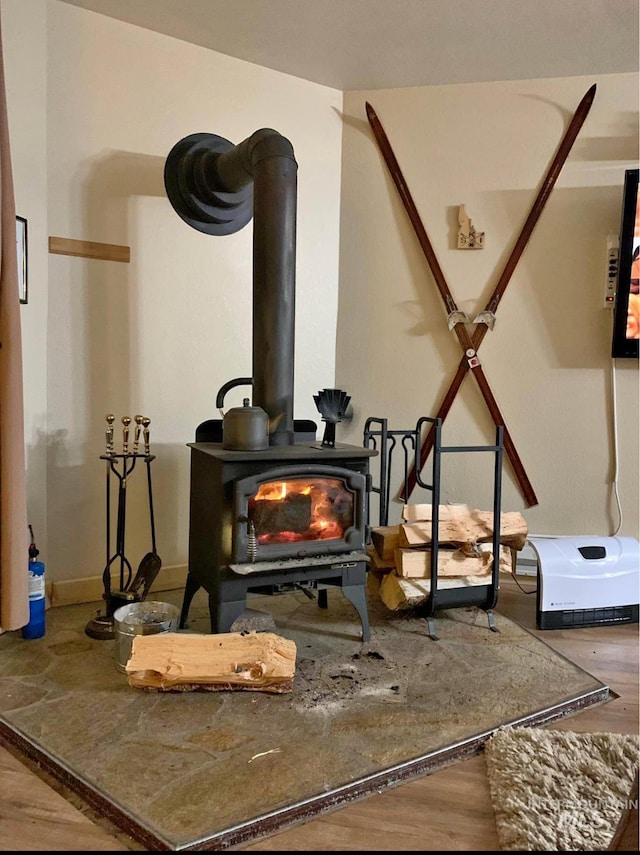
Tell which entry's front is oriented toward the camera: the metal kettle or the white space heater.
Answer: the white space heater

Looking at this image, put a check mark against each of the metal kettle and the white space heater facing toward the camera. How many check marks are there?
1

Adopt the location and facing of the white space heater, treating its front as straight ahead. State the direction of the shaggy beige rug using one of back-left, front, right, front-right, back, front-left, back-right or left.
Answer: front

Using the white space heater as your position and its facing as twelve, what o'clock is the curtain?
The curtain is roughly at 2 o'clock from the white space heater.

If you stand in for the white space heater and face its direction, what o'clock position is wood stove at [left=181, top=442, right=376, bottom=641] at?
The wood stove is roughly at 2 o'clock from the white space heater.

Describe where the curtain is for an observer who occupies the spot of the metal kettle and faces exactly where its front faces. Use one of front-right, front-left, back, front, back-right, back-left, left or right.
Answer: back

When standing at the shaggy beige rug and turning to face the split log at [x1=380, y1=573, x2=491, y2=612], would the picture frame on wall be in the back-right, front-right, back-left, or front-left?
front-left

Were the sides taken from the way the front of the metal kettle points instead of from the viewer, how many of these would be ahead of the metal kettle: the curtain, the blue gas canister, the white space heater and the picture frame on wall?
1

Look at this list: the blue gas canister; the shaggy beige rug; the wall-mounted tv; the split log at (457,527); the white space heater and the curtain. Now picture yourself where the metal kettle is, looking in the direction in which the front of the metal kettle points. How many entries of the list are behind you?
2

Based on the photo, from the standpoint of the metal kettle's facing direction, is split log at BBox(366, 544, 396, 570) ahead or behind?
ahead

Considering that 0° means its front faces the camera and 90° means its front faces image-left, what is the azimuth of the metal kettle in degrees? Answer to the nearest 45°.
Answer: approximately 270°

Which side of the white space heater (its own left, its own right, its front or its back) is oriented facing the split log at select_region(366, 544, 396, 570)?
right

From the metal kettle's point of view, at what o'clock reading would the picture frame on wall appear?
The picture frame on wall is roughly at 7 o'clock from the metal kettle.

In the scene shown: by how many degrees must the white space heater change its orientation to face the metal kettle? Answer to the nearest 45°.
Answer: approximately 45° to its right

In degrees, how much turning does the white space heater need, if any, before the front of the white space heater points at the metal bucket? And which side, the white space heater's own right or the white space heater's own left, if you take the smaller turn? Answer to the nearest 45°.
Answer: approximately 45° to the white space heater's own right

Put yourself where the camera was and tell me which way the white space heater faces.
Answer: facing the viewer
